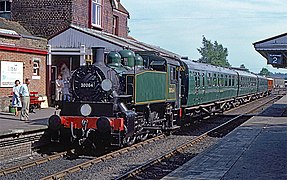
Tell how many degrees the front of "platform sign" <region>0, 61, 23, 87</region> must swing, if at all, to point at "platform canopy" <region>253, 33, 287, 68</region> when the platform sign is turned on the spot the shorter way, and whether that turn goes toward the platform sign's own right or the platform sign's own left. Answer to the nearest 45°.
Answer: approximately 45° to the platform sign's own left

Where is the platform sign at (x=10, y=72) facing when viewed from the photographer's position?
facing the viewer

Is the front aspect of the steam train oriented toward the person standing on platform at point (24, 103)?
no

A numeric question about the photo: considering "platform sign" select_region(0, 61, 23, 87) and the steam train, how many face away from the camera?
0

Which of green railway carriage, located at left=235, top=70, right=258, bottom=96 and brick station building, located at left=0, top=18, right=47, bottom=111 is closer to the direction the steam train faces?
the brick station building

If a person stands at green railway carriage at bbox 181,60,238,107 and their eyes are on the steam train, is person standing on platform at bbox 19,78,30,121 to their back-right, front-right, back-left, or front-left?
front-right

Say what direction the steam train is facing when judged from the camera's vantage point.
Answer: facing the viewer and to the left of the viewer

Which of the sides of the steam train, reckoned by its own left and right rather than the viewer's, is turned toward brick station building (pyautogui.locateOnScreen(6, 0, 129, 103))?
right

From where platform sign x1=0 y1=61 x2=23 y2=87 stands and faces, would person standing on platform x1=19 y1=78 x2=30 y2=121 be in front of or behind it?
in front

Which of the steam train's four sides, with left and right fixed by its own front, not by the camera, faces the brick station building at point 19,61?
right

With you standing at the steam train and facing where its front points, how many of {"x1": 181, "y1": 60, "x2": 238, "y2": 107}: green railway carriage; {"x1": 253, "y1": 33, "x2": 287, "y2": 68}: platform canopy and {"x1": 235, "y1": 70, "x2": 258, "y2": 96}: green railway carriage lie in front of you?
0

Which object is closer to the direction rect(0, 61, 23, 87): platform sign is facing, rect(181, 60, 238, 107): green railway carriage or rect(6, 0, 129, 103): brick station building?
the green railway carriage

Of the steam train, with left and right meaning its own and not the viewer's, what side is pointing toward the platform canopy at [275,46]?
left
